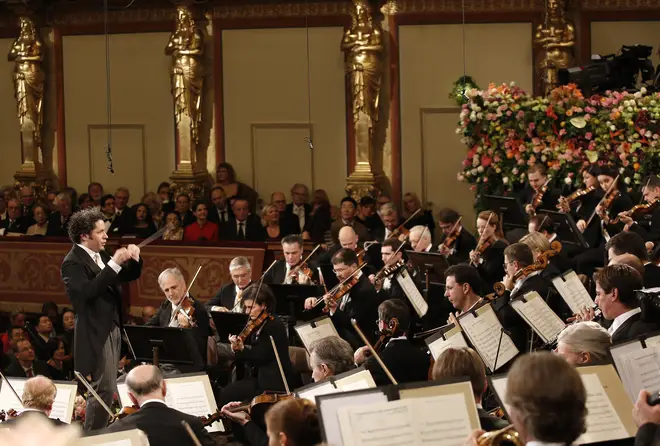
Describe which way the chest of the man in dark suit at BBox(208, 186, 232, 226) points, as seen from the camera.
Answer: toward the camera

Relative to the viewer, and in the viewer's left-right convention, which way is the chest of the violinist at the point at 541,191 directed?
facing the viewer and to the left of the viewer

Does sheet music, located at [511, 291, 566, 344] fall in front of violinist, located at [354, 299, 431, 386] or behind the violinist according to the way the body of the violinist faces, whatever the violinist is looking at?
behind

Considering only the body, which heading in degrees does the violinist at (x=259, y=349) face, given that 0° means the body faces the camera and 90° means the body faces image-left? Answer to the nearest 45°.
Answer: approximately 45°

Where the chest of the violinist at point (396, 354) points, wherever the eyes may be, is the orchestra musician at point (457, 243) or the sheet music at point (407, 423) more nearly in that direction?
the orchestra musician

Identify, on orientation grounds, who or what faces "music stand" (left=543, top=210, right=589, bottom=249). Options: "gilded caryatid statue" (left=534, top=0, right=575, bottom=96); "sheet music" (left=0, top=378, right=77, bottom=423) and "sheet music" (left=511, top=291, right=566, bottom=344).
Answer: the gilded caryatid statue

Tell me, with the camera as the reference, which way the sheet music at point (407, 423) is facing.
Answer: facing the viewer

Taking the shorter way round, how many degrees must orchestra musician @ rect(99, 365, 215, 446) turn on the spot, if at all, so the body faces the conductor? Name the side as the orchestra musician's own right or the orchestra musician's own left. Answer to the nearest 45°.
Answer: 0° — they already face them

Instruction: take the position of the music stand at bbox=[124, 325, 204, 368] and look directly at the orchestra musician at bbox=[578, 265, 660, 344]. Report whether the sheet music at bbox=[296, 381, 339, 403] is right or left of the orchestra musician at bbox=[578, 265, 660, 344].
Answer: right

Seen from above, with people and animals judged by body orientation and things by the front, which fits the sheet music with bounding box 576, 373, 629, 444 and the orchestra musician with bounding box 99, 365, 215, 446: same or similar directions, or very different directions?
very different directions

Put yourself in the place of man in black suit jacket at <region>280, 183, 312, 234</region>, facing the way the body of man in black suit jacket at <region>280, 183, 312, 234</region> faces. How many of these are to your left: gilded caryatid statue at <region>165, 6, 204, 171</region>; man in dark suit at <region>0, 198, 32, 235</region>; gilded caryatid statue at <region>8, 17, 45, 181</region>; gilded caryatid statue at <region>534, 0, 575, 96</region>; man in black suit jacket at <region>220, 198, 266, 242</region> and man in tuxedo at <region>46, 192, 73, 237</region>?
1

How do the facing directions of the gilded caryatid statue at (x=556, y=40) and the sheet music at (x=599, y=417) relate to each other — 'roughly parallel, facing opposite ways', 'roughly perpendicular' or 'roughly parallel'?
roughly parallel

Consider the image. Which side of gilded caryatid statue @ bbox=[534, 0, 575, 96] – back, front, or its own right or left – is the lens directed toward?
front

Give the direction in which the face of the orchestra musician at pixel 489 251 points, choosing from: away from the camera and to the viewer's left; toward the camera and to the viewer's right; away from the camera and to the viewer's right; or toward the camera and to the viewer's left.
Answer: toward the camera and to the viewer's left
